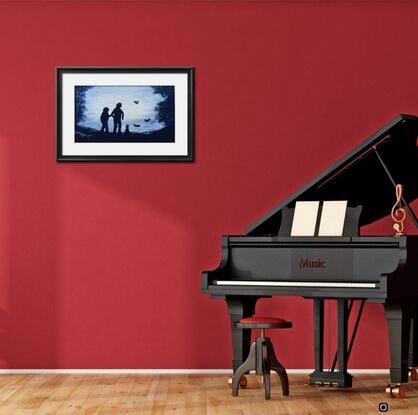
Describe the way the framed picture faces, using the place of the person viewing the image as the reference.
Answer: facing the viewer

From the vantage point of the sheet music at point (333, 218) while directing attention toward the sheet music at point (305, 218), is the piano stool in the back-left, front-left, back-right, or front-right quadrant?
front-left

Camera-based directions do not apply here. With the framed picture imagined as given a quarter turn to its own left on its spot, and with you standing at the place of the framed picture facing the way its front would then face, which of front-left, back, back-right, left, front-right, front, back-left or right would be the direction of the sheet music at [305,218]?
front-right

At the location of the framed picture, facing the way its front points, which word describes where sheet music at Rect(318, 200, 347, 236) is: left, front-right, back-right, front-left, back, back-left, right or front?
front-left

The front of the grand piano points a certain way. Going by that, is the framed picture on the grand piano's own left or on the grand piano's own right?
on the grand piano's own right

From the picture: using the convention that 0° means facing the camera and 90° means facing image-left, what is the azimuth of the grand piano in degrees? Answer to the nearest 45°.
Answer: approximately 45°

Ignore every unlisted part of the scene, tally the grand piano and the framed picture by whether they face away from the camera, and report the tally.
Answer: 0
